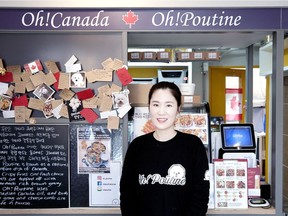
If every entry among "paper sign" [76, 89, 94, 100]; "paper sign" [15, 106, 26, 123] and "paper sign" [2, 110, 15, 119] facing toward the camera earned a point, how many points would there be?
3

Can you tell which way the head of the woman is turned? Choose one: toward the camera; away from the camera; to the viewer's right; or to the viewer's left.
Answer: toward the camera

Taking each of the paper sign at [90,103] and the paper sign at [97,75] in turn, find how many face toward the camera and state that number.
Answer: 2

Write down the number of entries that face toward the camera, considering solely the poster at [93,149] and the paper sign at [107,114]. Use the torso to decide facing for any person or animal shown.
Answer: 2

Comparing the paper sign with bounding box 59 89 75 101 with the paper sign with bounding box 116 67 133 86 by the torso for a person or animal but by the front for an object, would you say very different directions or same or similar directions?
same or similar directions

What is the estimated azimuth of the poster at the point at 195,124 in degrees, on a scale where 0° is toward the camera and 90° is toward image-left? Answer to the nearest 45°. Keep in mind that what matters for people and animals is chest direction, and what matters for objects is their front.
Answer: approximately 0°

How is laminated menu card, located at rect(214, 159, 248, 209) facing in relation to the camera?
toward the camera

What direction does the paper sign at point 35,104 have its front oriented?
toward the camera

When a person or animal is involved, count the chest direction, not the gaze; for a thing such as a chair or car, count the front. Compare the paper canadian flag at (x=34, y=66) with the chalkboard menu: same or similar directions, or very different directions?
same or similar directions

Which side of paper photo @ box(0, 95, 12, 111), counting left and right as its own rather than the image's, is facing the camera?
front

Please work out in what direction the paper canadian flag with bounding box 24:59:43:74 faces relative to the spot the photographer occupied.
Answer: facing the viewer

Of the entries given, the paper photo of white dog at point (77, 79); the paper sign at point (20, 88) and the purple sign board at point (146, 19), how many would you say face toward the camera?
3

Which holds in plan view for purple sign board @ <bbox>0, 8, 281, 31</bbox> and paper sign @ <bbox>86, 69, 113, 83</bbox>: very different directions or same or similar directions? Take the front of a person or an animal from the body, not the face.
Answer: same or similar directions
